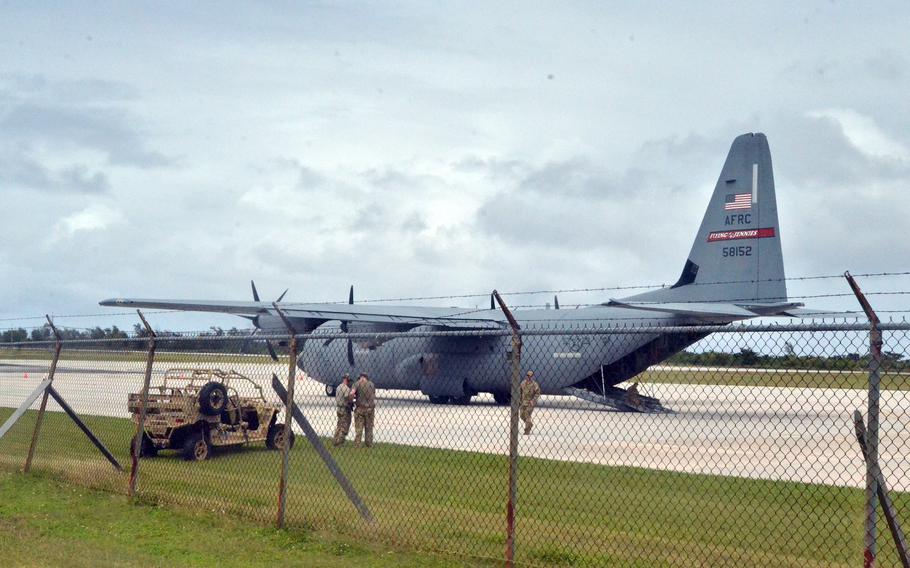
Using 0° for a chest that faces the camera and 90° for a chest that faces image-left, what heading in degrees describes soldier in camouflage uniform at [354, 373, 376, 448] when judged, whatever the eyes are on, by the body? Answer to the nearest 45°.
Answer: approximately 180°

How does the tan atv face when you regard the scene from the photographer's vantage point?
facing away from the viewer and to the right of the viewer

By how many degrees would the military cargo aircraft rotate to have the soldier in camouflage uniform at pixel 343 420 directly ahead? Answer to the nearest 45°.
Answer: approximately 90° to its left

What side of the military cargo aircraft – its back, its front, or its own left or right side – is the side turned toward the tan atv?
left

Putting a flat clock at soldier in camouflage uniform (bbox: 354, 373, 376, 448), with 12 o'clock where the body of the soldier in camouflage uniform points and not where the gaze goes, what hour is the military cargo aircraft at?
The military cargo aircraft is roughly at 1 o'clock from the soldier in camouflage uniform.

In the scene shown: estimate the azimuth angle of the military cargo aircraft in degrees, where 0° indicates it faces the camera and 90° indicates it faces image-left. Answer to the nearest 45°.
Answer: approximately 135°

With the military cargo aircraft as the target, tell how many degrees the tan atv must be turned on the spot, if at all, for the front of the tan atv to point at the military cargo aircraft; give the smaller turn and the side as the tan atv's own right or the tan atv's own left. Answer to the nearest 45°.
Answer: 0° — it already faces it
